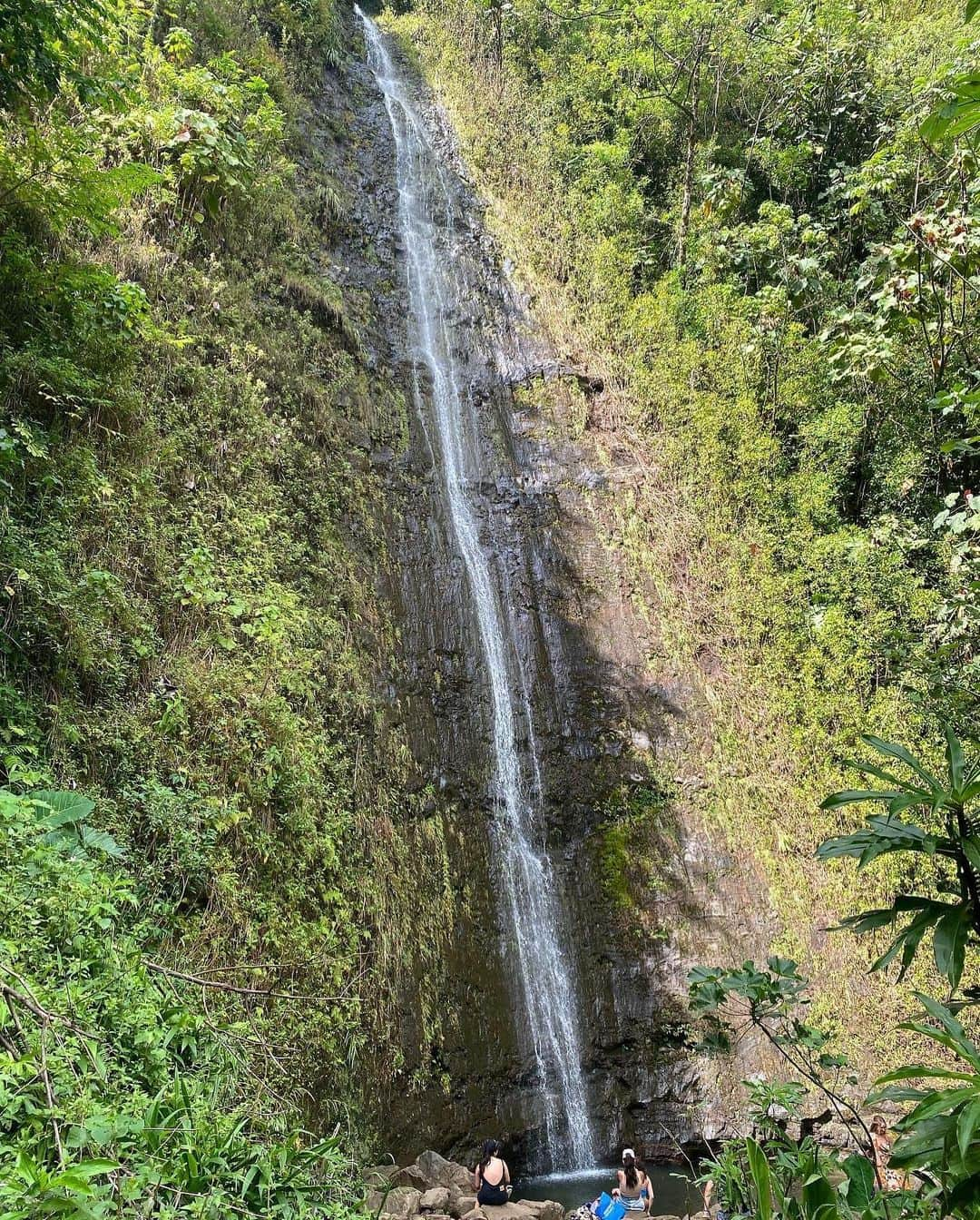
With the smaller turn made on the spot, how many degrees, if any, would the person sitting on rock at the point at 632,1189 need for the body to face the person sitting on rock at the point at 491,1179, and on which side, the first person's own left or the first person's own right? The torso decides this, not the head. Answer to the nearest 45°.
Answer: approximately 135° to the first person's own left

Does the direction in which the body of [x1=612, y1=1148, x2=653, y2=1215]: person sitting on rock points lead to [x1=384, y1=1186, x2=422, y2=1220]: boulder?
no

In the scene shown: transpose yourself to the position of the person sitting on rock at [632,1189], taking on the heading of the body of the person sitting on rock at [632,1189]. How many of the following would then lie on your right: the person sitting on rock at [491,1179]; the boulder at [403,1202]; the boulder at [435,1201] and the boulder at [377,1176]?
0

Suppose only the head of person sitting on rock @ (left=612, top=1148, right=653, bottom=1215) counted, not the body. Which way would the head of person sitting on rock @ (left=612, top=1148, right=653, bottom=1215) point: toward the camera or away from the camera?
away from the camera

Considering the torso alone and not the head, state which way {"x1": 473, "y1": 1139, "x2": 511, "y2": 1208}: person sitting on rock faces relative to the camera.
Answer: away from the camera

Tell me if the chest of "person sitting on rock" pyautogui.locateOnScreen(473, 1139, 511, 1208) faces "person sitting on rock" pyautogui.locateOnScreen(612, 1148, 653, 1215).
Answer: no

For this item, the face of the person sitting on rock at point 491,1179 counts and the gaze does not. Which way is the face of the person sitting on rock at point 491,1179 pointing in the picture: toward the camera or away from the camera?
away from the camera

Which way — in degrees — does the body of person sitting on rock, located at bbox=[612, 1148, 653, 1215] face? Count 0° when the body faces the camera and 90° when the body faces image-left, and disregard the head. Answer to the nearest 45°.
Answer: approximately 180°

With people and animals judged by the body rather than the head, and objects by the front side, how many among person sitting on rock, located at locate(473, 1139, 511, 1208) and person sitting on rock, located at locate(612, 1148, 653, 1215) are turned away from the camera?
2

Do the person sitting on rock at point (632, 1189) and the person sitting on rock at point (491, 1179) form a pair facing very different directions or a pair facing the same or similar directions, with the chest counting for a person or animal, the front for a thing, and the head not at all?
same or similar directions

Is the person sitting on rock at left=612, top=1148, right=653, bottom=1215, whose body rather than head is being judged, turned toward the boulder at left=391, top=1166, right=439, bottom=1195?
no

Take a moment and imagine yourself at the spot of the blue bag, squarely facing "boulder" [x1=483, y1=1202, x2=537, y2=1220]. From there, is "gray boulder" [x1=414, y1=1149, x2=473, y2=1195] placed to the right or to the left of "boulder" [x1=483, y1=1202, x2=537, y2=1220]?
right
